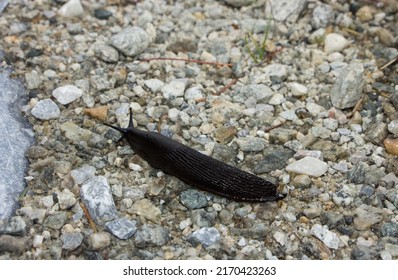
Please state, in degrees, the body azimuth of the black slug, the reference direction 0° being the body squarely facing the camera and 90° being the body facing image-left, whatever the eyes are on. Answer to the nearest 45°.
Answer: approximately 135°

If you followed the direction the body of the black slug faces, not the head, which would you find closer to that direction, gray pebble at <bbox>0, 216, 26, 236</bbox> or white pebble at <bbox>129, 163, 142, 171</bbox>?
the white pebble

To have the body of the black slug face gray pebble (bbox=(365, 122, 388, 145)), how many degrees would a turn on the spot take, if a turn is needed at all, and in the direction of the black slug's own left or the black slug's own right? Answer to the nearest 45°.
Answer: approximately 90° to the black slug's own right

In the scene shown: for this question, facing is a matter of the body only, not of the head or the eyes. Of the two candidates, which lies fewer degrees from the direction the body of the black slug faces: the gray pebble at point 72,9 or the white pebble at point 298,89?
the gray pebble

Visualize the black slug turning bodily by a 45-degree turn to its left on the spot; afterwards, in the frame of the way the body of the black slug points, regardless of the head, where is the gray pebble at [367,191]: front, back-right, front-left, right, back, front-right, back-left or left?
back

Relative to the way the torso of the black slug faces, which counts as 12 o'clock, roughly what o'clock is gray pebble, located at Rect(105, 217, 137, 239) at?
The gray pebble is roughly at 9 o'clock from the black slug.

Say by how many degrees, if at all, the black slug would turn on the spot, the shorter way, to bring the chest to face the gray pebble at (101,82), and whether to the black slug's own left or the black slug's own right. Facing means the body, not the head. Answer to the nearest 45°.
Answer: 0° — it already faces it

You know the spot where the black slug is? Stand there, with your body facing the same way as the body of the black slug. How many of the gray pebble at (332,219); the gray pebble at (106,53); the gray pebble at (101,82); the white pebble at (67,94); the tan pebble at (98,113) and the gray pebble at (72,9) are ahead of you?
5

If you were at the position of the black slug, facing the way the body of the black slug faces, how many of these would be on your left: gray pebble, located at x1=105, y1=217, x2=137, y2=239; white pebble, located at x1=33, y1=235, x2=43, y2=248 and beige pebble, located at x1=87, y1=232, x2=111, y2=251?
3

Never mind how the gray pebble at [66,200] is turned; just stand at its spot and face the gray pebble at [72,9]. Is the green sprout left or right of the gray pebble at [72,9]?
right

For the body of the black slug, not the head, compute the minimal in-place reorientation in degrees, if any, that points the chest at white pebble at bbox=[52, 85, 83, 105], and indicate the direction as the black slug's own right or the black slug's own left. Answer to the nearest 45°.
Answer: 0° — it already faces it

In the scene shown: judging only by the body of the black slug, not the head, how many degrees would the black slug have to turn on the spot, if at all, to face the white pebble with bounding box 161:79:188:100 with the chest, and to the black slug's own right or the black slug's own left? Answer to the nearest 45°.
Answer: approximately 45° to the black slug's own right

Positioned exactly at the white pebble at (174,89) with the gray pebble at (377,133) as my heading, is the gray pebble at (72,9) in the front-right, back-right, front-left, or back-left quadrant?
back-left

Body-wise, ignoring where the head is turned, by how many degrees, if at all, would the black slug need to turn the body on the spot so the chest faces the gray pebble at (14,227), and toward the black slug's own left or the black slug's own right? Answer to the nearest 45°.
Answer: approximately 90° to the black slug's own left

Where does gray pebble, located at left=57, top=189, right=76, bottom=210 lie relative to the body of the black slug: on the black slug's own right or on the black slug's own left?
on the black slug's own left
